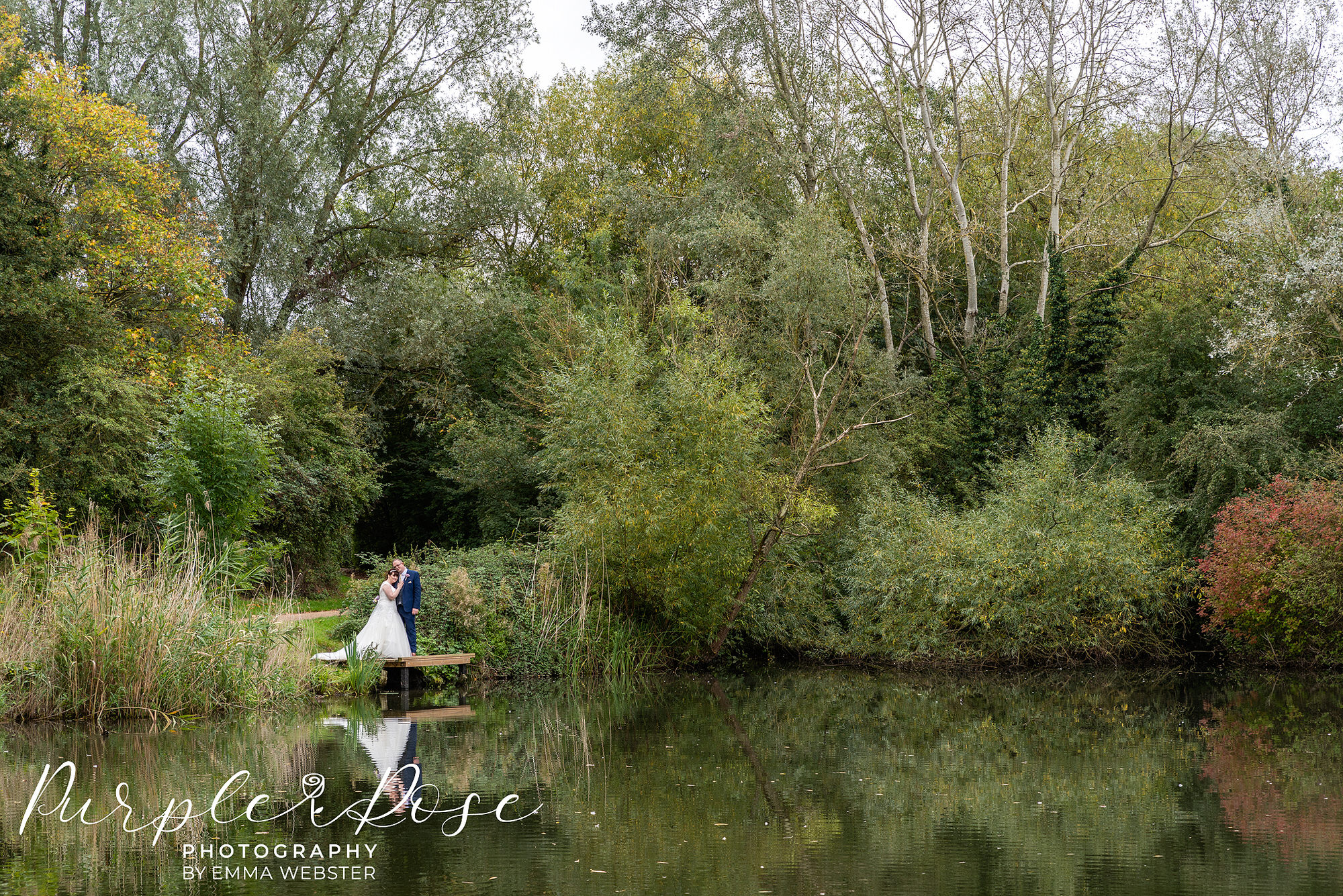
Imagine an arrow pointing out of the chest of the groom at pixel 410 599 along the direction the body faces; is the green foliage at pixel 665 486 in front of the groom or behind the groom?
behind

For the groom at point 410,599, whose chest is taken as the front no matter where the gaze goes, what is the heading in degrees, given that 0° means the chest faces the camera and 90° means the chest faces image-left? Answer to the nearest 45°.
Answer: approximately 45°

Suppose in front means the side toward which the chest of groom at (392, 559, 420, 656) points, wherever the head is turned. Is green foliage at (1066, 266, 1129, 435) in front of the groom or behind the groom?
behind

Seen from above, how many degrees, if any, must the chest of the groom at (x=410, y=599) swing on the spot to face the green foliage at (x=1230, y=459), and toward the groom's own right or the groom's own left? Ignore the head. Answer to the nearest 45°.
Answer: approximately 135° to the groom's own left

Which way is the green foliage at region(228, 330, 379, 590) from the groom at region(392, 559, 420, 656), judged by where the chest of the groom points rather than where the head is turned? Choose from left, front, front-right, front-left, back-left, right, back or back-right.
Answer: back-right

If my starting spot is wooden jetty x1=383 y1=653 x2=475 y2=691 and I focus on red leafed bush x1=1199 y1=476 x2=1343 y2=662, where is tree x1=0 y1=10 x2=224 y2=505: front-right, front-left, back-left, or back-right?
back-left

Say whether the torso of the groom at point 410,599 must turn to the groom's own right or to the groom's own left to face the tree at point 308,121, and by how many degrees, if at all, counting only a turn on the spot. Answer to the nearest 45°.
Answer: approximately 135° to the groom's own right

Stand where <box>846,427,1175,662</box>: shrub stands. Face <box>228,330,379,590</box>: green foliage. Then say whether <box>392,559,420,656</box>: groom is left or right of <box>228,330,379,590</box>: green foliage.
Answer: left
